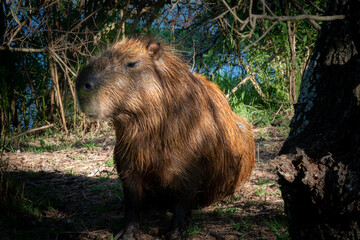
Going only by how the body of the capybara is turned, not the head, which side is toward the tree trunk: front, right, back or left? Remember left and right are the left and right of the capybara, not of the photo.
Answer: left

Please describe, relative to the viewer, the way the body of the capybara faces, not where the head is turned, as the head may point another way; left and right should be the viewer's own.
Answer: facing the viewer and to the left of the viewer
